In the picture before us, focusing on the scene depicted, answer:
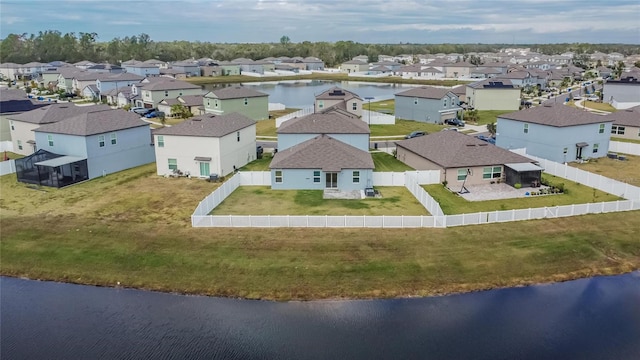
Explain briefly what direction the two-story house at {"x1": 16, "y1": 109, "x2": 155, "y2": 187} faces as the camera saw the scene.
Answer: facing away from the viewer and to the right of the viewer

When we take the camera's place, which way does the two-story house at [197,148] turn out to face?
facing away from the viewer and to the right of the viewer

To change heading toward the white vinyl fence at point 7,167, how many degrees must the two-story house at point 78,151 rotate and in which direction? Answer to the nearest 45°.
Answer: approximately 90° to its left

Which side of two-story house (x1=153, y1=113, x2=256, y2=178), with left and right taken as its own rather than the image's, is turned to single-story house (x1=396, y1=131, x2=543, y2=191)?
right

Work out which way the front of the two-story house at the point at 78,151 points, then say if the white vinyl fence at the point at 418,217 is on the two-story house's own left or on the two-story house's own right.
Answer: on the two-story house's own right

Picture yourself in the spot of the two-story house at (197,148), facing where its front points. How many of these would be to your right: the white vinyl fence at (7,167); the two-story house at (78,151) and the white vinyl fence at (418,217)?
1

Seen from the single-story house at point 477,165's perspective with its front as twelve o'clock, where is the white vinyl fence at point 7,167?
The white vinyl fence is roughly at 10 o'clock from the single-story house.

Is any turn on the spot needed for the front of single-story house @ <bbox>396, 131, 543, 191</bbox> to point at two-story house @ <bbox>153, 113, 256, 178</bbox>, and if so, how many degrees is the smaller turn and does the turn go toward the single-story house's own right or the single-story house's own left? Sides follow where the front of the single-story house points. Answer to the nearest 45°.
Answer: approximately 45° to the single-story house's own left

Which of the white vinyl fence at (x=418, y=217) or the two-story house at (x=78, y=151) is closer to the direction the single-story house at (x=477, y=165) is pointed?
the two-story house

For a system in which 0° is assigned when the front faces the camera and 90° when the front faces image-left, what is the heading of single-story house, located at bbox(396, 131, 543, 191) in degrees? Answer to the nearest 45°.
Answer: approximately 135°
